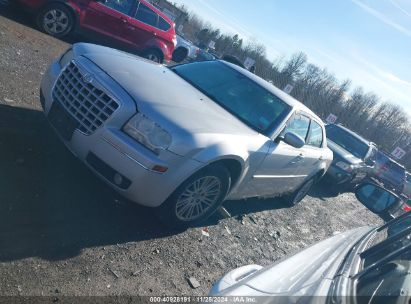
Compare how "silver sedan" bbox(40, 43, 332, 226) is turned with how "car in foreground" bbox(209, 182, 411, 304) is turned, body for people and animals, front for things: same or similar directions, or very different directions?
same or similar directions

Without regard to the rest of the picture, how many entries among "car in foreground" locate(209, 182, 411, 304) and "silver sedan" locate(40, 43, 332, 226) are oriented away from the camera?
0

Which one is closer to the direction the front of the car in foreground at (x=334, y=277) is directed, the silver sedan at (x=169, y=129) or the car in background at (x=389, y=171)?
the silver sedan

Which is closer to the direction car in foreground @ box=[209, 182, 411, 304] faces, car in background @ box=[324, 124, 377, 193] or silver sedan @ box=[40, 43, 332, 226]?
the silver sedan

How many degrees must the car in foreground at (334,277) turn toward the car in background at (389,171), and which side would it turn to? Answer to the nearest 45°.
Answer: approximately 135° to its right

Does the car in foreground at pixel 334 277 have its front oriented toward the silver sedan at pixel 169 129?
no

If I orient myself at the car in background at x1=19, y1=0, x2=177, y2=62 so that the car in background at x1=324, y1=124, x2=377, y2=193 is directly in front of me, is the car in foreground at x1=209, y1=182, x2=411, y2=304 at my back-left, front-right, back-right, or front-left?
front-right

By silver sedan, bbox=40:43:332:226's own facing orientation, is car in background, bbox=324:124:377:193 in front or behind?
behind

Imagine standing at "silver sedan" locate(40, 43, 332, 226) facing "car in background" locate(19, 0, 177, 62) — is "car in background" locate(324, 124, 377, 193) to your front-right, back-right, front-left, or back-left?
front-right

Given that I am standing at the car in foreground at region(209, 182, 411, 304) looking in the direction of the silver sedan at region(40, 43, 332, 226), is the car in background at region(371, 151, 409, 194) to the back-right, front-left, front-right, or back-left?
front-right

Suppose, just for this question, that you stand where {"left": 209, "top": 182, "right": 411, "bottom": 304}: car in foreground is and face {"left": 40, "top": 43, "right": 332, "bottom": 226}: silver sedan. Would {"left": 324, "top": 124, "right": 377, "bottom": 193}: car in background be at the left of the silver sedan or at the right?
right

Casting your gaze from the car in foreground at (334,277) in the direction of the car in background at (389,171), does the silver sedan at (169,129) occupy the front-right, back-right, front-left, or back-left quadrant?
front-left

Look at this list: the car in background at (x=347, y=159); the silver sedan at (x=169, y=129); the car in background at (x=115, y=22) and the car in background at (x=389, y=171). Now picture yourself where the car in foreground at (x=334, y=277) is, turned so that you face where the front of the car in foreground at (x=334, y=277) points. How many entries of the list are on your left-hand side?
0

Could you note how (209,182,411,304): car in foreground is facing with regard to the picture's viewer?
facing the viewer and to the left of the viewer

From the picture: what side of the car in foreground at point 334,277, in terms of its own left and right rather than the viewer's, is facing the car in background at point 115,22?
right

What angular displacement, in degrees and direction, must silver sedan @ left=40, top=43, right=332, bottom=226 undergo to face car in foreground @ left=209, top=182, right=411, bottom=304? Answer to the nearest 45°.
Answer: approximately 90° to its left
